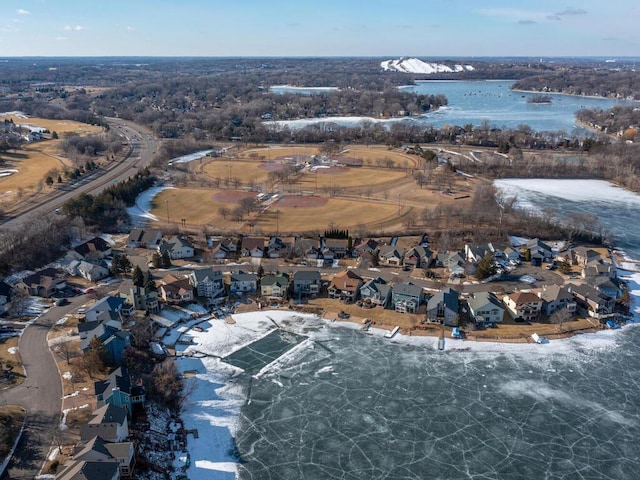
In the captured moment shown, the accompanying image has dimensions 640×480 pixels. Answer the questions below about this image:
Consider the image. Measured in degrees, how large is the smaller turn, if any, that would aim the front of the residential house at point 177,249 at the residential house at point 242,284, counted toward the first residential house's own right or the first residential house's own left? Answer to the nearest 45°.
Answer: approximately 45° to the first residential house's own left

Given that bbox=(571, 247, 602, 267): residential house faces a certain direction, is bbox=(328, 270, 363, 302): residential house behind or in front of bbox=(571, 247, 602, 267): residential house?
in front

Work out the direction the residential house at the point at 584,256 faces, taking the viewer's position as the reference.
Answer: facing the viewer and to the left of the viewer

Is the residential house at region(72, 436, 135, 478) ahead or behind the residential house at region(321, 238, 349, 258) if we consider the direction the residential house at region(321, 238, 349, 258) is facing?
ahead

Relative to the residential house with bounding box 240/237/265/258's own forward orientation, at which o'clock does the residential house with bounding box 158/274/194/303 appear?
the residential house with bounding box 158/274/194/303 is roughly at 1 o'clock from the residential house with bounding box 240/237/265/258.

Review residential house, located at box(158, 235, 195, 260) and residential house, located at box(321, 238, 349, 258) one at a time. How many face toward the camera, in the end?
2

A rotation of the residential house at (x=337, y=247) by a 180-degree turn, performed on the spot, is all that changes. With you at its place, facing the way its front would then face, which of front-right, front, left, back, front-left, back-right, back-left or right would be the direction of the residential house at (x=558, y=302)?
back-right

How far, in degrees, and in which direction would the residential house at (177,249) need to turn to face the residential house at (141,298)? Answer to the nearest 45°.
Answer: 0° — it already faces it

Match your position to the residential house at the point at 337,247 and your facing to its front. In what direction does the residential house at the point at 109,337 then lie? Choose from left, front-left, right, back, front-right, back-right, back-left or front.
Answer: front-right

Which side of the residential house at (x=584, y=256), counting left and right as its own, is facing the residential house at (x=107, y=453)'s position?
front

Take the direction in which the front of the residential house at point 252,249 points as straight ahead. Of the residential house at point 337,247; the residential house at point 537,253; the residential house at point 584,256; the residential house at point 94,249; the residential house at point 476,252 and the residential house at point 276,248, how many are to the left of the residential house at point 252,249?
5

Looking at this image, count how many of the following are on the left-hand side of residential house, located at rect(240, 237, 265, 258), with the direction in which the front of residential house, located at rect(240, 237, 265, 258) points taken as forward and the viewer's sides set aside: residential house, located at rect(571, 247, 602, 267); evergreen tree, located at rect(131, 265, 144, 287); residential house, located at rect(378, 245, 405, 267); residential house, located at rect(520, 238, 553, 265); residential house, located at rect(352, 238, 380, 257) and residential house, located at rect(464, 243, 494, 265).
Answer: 5

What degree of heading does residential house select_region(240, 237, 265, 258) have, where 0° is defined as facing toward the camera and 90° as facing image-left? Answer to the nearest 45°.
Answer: approximately 0°

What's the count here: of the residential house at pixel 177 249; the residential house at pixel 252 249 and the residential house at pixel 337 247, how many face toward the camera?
3

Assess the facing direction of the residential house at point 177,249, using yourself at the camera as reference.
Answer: facing the viewer
